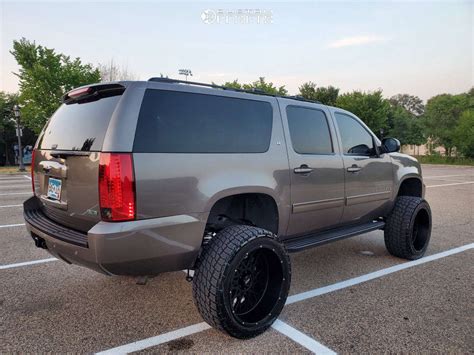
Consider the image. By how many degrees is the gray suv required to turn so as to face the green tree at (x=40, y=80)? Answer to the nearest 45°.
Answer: approximately 90° to its left

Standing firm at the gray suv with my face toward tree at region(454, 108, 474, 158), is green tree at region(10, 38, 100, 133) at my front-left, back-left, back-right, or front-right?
front-left

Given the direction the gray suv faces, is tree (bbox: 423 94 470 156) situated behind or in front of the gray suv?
in front

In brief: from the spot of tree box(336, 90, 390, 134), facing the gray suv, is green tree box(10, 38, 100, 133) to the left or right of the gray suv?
right

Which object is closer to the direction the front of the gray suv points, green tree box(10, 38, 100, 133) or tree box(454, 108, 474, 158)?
the tree

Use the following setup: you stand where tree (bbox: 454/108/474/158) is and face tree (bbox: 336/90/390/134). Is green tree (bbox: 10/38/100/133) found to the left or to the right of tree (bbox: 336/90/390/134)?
left

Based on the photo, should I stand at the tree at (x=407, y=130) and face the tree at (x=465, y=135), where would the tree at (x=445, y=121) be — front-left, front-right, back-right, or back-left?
front-left

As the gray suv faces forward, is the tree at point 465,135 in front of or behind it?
in front

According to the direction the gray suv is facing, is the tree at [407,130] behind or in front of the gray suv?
in front

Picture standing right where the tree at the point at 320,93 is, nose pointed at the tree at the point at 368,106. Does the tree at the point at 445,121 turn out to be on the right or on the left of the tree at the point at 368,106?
left

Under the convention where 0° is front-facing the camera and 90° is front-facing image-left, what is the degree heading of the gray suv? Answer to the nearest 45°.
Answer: approximately 225°

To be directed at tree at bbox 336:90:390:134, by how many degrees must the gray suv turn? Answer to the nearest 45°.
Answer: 0° — it already faces it
